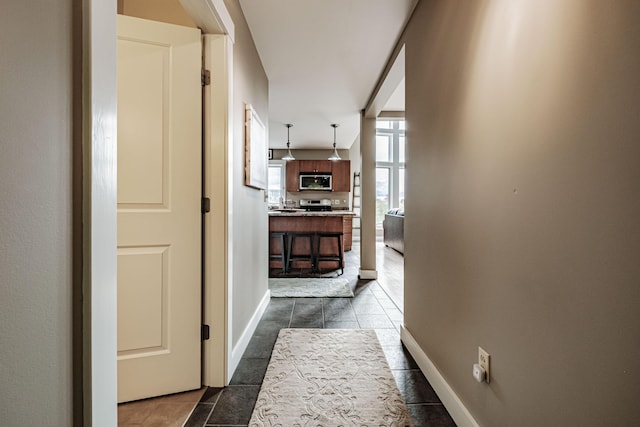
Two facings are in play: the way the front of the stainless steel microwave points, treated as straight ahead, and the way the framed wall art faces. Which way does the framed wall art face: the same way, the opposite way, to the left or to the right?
to the left

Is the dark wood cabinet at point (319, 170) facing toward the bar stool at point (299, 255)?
yes

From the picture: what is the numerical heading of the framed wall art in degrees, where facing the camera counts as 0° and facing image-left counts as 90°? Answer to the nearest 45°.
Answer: approximately 270°

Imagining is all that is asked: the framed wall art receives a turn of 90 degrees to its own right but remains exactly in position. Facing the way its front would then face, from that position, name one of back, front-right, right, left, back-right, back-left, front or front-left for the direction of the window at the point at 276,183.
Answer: back

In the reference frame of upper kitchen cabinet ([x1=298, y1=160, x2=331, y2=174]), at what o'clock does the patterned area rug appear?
The patterned area rug is roughly at 12 o'clock from the upper kitchen cabinet.

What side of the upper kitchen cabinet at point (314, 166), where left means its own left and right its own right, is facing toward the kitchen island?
front

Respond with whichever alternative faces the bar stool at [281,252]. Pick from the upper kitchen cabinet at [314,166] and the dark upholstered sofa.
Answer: the upper kitchen cabinet

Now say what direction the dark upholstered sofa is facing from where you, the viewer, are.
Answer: facing away from the viewer and to the right of the viewer
